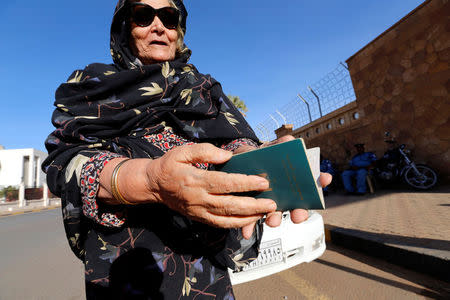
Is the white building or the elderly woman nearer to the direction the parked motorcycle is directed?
the elderly woman

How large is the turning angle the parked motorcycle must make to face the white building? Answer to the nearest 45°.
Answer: approximately 135° to its right

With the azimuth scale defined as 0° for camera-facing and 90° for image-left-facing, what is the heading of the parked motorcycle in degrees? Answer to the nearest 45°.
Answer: approximately 315°
